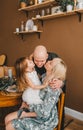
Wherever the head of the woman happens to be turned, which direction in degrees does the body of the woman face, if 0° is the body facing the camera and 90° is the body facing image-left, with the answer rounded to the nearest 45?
approximately 90°

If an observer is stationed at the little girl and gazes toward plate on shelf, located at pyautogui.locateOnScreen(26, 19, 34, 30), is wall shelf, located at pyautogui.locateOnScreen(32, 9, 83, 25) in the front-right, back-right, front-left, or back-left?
front-right

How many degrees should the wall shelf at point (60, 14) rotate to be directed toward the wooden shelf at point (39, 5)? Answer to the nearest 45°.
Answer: approximately 90° to its right

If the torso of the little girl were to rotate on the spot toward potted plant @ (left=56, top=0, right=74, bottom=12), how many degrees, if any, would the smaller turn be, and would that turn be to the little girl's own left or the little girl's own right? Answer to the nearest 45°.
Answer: approximately 90° to the little girl's own left

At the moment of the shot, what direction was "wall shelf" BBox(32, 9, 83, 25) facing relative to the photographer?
facing the viewer and to the left of the viewer

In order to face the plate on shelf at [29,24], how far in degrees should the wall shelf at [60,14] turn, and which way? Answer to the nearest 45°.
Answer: approximately 90° to its right

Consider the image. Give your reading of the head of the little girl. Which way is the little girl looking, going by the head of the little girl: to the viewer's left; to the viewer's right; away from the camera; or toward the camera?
to the viewer's right

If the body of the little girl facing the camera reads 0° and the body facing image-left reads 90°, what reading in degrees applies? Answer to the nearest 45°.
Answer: approximately 270°
